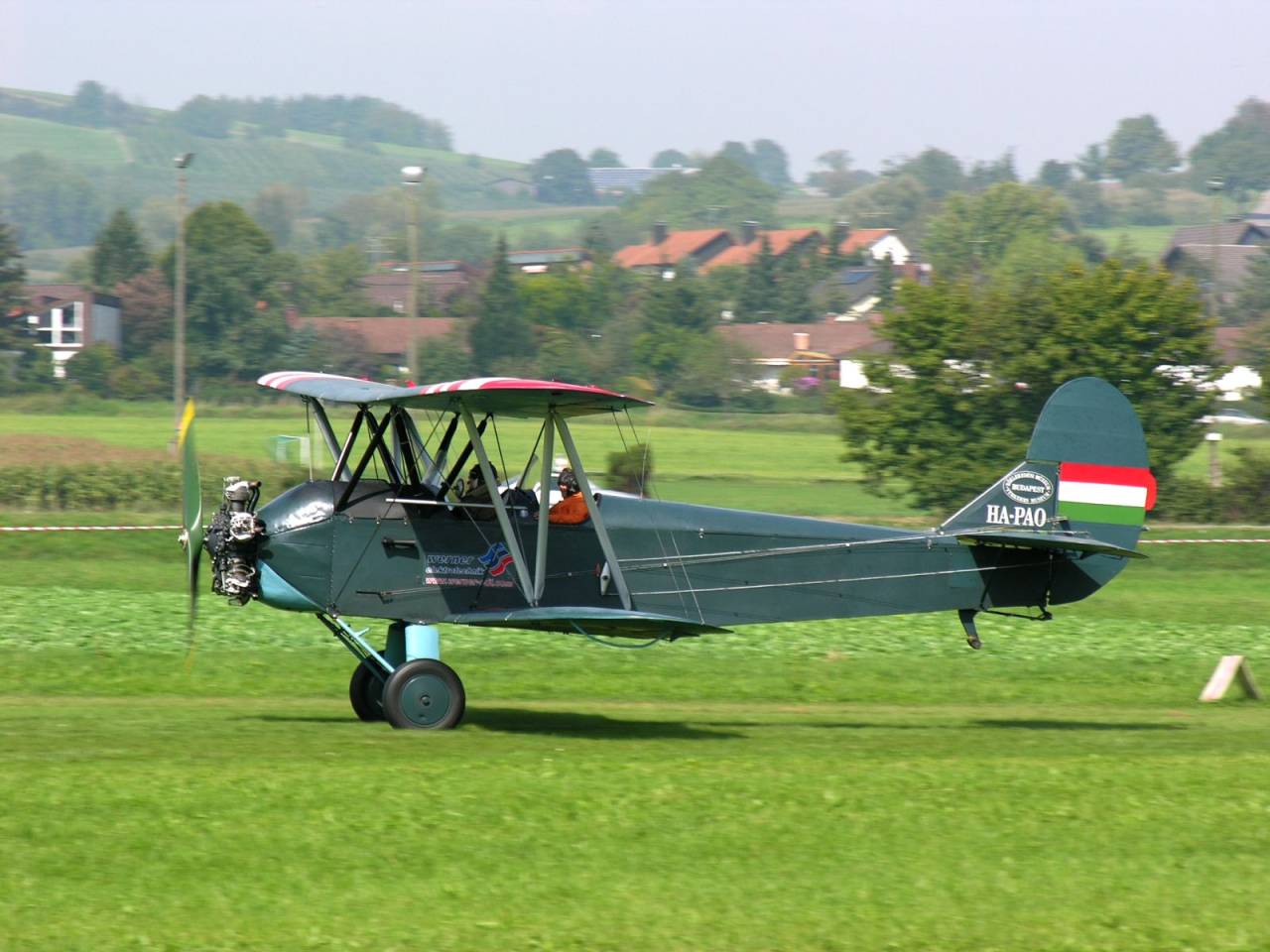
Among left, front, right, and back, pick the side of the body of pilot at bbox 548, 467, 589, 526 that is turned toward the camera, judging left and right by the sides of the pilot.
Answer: left

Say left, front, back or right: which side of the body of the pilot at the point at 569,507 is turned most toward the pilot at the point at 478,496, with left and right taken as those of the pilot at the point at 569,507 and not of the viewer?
front

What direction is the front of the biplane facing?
to the viewer's left

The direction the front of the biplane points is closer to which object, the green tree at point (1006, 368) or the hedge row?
the hedge row

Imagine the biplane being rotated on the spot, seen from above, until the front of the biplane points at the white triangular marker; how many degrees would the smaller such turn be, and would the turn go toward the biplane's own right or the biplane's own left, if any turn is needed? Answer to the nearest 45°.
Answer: approximately 135° to the biplane's own right

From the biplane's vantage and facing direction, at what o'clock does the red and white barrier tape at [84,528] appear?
The red and white barrier tape is roughly at 2 o'clock from the biplane.

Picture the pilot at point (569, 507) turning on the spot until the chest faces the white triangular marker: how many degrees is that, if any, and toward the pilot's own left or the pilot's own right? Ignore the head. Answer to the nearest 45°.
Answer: approximately 135° to the pilot's own right

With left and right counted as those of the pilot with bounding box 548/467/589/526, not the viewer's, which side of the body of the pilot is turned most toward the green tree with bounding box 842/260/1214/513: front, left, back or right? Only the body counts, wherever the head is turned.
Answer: right

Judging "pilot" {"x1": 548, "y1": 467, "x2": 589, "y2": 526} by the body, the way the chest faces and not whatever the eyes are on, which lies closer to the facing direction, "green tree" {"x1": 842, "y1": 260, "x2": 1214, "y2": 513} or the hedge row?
the hedge row
